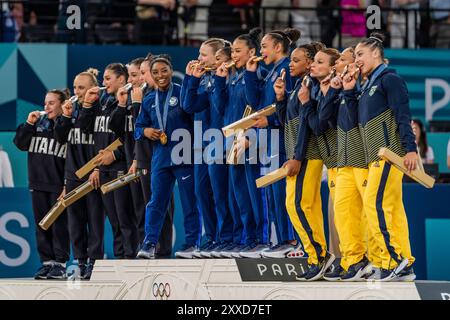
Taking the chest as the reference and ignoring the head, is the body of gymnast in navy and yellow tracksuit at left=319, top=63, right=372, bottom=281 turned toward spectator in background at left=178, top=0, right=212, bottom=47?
no

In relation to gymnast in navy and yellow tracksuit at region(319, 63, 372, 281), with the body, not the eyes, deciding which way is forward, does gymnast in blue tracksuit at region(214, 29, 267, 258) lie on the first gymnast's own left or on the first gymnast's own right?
on the first gymnast's own right

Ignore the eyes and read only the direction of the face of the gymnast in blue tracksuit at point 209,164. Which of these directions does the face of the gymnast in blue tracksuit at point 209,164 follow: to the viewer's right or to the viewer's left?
to the viewer's left

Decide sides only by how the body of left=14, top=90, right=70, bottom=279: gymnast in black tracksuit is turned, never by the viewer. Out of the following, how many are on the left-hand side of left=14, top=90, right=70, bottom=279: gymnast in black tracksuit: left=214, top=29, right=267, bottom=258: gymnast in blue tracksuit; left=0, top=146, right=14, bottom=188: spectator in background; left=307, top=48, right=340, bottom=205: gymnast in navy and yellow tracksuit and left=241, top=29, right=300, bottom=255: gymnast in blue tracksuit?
3

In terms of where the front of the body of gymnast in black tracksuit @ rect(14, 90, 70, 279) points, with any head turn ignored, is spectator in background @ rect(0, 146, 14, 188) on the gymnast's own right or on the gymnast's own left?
on the gymnast's own right

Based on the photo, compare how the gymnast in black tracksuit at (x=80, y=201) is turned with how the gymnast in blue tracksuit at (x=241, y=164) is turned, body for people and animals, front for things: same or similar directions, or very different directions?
same or similar directions

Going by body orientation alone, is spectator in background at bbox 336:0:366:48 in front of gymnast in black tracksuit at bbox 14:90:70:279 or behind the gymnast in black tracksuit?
behind

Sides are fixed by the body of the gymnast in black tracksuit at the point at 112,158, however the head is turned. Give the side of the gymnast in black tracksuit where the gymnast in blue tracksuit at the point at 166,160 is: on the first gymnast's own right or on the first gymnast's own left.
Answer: on the first gymnast's own left

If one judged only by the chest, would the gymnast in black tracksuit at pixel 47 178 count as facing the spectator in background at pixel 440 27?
no

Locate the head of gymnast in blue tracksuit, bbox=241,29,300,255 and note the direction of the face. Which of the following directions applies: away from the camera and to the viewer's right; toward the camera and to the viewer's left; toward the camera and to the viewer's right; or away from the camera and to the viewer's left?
toward the camera and to the viewer's left

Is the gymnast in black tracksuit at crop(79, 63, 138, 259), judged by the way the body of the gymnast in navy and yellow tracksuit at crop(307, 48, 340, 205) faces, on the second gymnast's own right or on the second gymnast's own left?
on the second gymnast's own right

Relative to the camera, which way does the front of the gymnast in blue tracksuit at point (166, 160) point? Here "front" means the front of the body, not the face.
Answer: toward the camera
